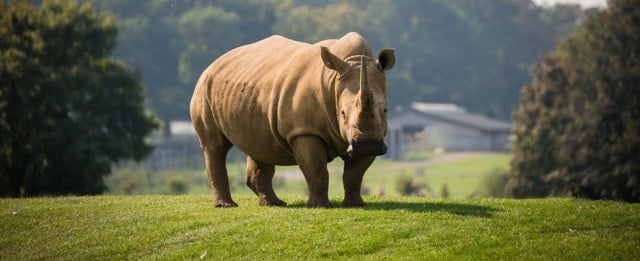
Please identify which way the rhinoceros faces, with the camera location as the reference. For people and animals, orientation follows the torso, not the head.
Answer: facing the viewer and to the right of the viewer
